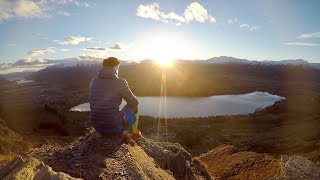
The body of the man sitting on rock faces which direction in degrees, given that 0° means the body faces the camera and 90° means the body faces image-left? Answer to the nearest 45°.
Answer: approximately 225°

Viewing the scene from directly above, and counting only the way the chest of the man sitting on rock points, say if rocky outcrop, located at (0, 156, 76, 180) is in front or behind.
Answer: behind
